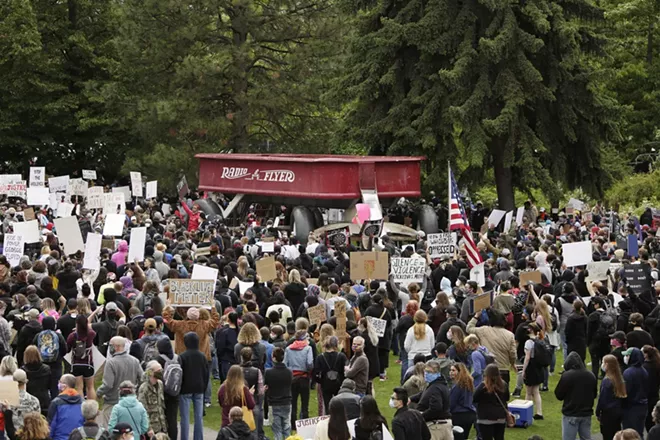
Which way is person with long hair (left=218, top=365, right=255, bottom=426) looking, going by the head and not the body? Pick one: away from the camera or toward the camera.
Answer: away from the camera

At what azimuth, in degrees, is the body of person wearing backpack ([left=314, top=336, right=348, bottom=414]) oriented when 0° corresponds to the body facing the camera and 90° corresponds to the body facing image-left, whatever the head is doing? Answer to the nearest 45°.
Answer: approximately 180°

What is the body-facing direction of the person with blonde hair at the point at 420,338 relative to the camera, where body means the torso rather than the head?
away from the camera

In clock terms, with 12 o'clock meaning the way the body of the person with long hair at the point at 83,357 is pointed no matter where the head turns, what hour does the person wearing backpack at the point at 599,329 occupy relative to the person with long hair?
The person wearing backpack is roughly at 3 o'clock from the person with long hair.

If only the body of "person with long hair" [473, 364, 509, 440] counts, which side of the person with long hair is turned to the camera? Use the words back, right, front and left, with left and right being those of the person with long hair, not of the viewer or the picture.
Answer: back

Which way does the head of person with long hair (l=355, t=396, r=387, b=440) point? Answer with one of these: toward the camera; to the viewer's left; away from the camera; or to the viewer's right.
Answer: away from the camera

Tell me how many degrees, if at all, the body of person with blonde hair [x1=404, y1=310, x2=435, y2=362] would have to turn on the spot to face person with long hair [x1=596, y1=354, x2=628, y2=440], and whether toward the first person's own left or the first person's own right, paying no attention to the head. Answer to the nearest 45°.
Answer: approximately 135° to the first person's own right

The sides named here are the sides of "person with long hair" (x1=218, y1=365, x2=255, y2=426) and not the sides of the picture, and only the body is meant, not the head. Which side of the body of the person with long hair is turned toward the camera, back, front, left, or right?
back

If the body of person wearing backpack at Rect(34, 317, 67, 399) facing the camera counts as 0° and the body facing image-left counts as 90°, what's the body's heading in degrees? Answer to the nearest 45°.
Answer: approximately 180°

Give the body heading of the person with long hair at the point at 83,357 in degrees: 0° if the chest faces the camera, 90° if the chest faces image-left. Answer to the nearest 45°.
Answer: approximately 180°

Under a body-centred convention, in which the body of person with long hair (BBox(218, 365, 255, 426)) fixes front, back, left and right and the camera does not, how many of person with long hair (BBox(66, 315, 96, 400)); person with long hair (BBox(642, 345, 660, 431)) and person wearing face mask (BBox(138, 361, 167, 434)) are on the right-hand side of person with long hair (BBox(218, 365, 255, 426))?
1

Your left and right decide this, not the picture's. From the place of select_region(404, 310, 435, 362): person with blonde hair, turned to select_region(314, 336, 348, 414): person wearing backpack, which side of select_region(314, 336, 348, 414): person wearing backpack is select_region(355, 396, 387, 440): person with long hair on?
left
